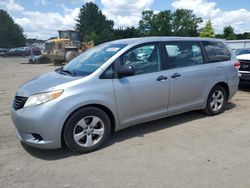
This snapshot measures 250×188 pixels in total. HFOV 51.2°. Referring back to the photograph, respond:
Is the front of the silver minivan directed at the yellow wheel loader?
no

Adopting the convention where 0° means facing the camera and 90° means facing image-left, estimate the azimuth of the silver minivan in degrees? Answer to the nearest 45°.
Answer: approximately 45°

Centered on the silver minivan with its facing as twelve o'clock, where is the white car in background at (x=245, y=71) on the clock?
The white car in background is roughly at 6 o'clock from the silver minivan.

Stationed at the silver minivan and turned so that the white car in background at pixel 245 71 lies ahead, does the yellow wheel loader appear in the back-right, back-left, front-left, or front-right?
front-left
